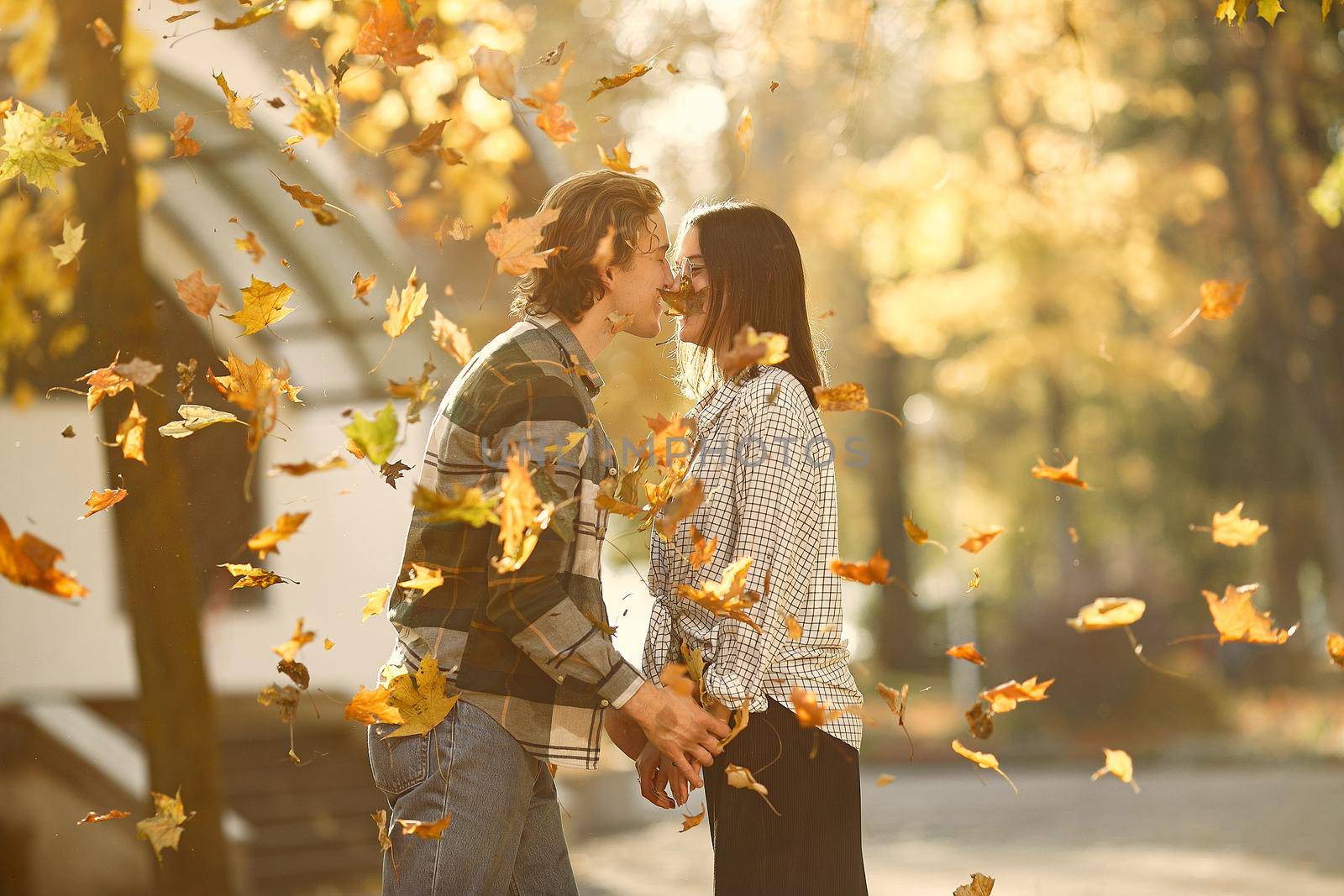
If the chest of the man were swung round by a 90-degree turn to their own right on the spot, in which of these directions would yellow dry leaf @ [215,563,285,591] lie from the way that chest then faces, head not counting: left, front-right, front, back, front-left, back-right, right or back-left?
back-right

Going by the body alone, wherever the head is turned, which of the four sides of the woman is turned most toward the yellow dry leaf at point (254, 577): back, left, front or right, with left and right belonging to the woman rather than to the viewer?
front

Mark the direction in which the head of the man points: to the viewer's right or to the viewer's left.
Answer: to the viewer's right

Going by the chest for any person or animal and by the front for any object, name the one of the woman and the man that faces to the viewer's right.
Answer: the man

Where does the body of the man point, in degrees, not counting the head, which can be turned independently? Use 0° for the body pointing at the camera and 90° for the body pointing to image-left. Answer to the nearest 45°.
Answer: approximately 270°

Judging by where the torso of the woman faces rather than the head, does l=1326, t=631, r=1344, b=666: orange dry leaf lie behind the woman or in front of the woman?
behind

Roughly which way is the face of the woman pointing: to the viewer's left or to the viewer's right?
to the viewer's left

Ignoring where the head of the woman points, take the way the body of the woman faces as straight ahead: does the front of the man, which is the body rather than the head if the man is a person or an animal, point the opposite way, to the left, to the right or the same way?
the opposite way

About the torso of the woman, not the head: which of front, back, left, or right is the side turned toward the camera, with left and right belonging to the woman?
left
